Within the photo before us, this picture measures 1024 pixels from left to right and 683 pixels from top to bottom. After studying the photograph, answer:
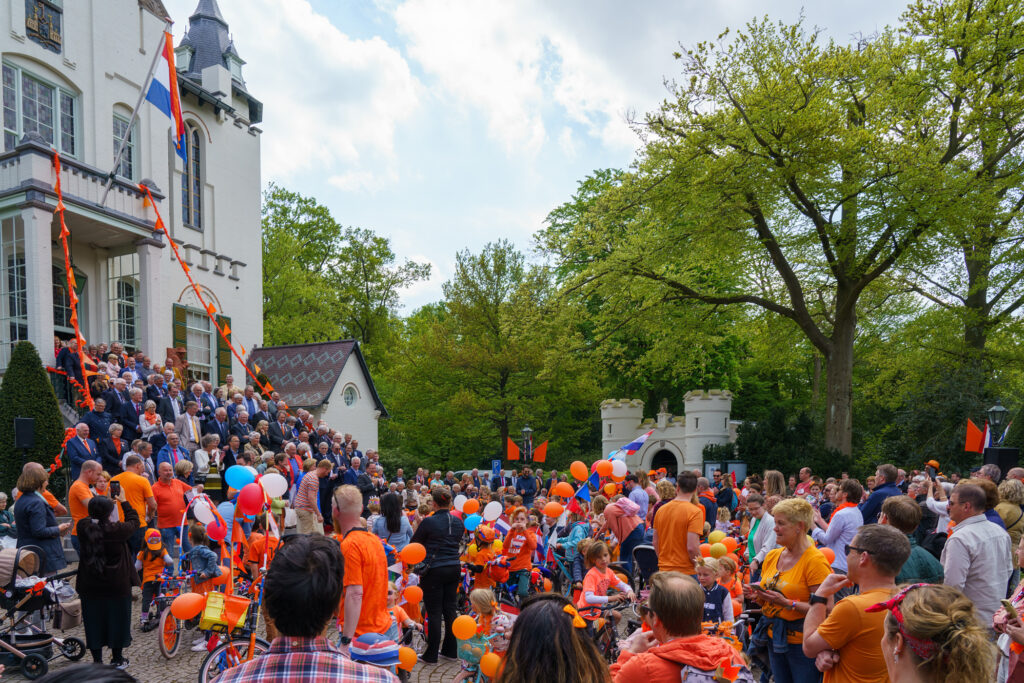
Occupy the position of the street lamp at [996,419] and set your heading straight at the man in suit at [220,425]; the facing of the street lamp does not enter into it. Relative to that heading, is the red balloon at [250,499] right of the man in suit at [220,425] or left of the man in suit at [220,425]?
left

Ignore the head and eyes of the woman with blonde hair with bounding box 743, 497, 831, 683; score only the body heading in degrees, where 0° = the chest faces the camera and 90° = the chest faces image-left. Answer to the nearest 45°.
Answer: approximately 45°

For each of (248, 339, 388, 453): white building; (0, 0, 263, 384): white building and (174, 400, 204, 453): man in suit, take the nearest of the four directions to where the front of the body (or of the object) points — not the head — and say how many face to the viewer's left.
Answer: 0

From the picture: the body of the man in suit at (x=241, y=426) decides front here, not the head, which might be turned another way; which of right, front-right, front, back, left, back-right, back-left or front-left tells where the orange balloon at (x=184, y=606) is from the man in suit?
front-right

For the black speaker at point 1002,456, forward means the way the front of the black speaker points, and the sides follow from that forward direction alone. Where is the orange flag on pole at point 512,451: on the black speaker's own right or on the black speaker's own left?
on the black speaker's own right

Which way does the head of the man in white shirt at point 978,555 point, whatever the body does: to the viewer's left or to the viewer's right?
to the viewer's left

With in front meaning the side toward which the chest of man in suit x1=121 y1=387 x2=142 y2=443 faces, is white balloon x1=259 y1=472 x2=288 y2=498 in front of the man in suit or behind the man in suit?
in front

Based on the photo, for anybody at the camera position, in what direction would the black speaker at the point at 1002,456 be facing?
facing the viewer and to the left of the viewer

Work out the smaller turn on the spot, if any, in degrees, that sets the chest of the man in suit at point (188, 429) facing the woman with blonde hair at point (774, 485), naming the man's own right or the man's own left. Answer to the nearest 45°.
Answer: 0° — they already face them

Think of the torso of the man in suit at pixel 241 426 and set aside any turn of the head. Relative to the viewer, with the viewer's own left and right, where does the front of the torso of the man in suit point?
facing the viewer and to the right of the viewer

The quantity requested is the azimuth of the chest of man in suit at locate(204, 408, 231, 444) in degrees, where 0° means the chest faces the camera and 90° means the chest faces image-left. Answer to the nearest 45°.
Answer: approximately 315°

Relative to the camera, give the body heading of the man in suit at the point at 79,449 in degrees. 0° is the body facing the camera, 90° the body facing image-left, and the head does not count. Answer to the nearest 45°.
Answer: approximately 315°
